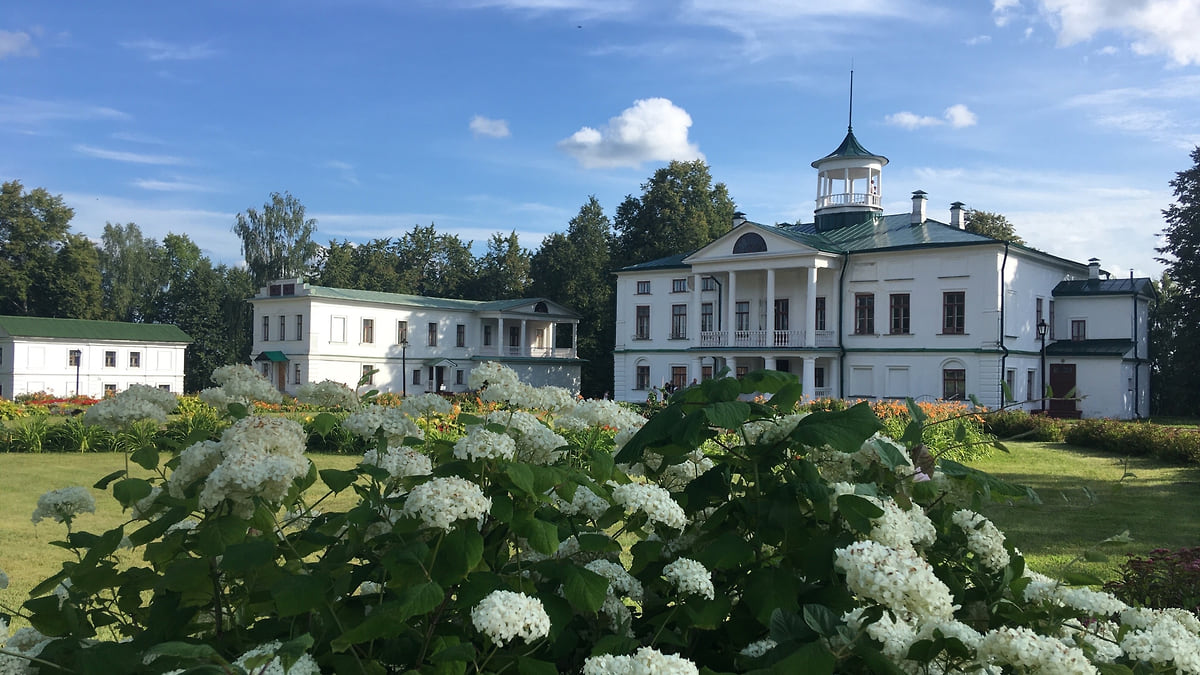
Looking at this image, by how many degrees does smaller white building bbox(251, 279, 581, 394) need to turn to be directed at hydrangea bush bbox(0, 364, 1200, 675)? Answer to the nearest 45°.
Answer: approximately 45° to its right

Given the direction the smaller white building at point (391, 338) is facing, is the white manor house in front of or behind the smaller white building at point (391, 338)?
in front

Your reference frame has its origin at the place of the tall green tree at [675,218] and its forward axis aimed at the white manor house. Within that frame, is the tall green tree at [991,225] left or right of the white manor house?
left

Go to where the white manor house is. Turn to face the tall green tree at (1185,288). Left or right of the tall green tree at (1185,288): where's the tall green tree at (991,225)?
left

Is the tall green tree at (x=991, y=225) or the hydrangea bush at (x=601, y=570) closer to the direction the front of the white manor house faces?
the hydrangea bush

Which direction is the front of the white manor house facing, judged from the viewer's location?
facing the viewer and to the left of the viewer

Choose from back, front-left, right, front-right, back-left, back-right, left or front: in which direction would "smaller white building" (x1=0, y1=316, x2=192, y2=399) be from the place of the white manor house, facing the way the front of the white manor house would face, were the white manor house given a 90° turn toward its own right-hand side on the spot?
front-left

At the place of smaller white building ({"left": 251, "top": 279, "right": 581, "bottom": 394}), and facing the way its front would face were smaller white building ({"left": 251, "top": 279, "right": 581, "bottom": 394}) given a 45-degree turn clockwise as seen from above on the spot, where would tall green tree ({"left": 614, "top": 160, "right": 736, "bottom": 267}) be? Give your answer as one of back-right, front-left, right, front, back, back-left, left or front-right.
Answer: left

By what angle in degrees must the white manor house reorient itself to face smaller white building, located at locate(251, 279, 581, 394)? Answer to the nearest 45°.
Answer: approximately 45° to its right

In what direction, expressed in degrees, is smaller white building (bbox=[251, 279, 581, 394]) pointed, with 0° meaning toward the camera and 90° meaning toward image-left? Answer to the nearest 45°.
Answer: approximately 315°
